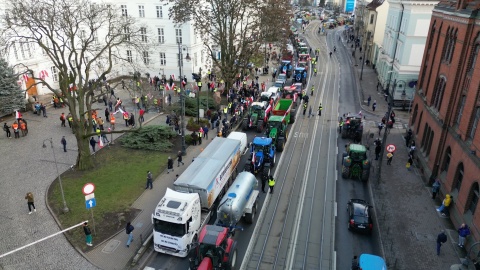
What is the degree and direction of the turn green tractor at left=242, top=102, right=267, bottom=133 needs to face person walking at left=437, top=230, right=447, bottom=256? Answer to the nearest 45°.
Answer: approximately 90° to its left

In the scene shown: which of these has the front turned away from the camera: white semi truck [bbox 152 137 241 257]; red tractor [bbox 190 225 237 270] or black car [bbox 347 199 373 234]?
the black car

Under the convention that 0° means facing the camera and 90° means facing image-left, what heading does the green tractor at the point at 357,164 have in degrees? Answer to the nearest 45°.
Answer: approximately 180°

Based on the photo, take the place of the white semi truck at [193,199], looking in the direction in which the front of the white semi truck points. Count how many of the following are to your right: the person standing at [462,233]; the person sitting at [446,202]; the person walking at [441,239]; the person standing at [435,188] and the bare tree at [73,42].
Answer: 1

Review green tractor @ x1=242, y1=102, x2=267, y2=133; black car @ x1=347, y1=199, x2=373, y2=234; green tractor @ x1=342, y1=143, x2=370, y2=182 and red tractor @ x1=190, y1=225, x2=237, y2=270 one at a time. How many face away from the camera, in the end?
2

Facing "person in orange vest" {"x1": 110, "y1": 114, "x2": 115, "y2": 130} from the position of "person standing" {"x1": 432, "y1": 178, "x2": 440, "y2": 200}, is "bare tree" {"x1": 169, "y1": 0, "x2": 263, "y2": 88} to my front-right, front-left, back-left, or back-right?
front-right

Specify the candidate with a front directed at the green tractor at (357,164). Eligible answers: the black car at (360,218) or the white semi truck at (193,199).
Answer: the black car

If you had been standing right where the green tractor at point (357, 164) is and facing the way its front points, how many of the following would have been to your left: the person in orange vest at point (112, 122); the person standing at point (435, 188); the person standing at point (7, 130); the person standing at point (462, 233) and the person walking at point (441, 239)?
2

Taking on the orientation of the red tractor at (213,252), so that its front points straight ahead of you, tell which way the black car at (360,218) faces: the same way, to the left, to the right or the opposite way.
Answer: the opposite way

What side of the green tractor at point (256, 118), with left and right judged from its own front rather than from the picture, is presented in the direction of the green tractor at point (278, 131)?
left

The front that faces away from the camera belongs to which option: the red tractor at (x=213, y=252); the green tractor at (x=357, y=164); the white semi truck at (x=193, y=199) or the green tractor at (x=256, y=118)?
the green tractor at (x=357, y=164)

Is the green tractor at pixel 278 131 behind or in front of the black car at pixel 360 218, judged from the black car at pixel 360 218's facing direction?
in front

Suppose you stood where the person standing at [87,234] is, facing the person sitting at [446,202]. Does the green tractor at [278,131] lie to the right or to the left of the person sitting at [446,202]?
left

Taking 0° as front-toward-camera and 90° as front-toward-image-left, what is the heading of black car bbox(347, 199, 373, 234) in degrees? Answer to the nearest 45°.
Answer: approximately 180°

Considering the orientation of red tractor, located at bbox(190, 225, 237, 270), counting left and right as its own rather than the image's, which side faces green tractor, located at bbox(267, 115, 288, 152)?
back

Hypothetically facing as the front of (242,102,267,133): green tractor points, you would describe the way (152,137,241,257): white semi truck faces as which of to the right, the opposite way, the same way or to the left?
the same way

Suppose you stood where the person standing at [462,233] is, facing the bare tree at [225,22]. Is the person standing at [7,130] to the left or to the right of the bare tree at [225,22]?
left

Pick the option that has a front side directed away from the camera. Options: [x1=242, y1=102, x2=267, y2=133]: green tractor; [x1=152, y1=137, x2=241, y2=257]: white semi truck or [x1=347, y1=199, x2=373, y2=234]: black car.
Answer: the black car

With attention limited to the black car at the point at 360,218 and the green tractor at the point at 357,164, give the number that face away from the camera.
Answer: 2

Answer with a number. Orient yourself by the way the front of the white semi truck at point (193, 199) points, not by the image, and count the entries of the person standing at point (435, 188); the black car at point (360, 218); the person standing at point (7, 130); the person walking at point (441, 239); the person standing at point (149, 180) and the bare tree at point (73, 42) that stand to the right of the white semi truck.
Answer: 3

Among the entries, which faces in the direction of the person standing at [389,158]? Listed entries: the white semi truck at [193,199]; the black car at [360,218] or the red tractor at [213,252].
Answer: the black car

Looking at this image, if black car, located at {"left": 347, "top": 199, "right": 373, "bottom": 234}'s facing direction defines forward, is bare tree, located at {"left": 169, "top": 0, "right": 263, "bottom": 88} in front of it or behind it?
in front

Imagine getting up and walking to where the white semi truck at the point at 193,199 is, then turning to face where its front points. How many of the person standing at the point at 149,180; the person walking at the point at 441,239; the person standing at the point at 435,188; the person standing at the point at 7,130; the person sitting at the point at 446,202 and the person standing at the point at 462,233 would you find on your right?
2
